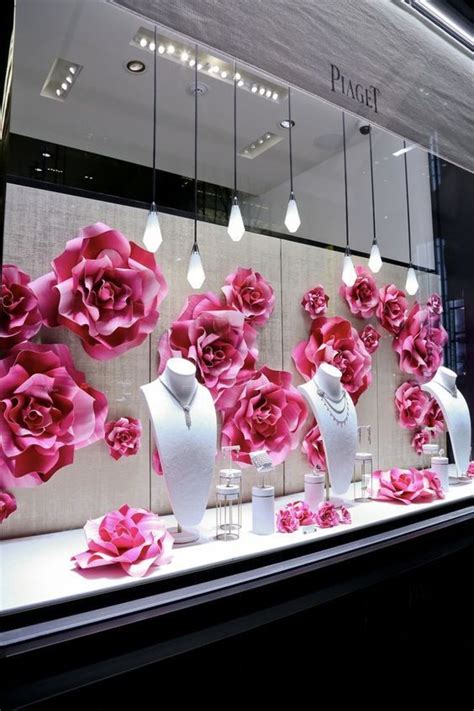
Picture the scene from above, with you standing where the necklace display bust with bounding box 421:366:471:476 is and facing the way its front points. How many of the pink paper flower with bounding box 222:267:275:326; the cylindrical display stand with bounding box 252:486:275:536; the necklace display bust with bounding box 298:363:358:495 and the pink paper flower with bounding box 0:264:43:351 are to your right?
4

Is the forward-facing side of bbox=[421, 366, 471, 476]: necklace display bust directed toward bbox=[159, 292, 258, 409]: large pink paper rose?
no

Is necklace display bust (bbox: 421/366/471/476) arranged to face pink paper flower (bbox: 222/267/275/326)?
no

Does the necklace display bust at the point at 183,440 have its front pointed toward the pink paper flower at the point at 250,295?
no

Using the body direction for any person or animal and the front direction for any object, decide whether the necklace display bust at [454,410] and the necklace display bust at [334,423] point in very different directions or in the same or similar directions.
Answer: same or similar directions

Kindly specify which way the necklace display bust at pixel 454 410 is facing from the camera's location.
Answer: facing the viewer and to the right of the viewer

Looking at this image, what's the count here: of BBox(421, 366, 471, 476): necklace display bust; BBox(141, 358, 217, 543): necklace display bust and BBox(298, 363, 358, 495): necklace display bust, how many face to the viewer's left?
0

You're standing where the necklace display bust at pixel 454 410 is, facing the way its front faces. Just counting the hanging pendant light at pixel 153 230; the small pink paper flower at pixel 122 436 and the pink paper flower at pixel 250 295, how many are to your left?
0

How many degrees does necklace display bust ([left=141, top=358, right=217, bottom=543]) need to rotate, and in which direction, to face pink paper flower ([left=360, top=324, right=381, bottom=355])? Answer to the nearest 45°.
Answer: approximately 90° to its left

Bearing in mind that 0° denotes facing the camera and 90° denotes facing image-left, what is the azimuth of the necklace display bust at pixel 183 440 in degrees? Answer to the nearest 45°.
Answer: approximately 315°

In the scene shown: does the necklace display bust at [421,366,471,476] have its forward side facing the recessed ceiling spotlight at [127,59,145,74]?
no

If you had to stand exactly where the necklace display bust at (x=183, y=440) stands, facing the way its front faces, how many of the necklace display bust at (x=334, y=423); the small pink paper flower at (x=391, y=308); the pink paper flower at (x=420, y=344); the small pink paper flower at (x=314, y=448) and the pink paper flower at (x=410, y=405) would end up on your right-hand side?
0

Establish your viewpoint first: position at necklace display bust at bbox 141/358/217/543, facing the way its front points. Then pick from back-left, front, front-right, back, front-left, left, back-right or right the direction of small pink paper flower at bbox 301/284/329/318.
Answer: left

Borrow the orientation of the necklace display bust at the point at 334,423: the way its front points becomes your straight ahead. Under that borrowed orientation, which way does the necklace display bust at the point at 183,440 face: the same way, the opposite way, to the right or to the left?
the same way

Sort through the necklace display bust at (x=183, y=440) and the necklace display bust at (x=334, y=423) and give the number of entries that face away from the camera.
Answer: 0
